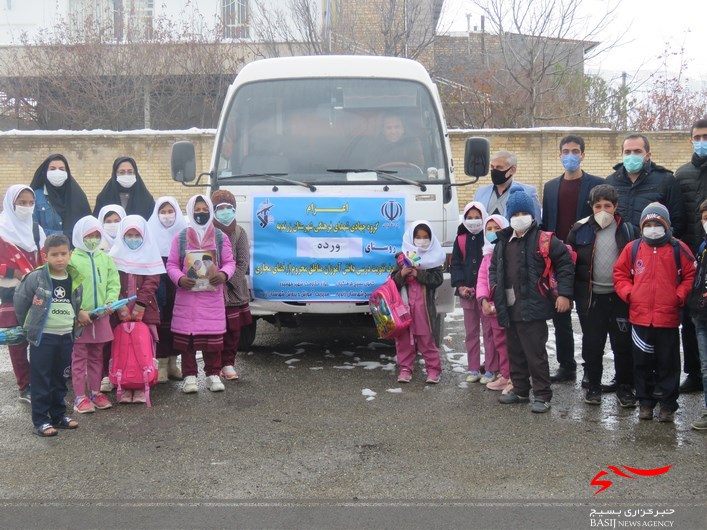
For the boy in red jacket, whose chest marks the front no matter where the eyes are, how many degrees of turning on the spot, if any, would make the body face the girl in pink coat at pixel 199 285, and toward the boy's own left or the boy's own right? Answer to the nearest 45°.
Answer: approximately 90° to the boy's own right

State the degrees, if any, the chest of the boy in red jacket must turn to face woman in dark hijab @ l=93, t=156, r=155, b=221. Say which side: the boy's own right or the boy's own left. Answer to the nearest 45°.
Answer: approximately 90° to the boy's own right

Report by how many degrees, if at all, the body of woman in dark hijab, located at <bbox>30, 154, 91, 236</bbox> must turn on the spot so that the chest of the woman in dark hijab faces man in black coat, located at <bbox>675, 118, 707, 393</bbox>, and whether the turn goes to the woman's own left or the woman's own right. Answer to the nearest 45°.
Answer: approximately 45° to the woman's own left

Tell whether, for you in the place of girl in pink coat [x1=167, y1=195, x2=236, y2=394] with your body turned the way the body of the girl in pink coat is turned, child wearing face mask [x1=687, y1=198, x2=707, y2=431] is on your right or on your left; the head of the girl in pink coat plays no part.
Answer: on your left

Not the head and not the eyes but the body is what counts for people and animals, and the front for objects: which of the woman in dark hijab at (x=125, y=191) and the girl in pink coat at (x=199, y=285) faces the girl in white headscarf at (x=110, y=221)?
the woman in dark hijab

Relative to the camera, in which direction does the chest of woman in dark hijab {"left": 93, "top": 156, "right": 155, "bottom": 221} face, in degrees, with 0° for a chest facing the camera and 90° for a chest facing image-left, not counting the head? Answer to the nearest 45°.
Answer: approximately 0°

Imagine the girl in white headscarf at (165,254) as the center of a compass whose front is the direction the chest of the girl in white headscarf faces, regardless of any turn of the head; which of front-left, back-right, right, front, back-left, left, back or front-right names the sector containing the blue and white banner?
left

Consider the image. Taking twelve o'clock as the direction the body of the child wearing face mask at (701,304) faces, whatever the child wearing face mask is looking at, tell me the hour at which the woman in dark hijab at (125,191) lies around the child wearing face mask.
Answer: The woman in dark hijab is roughly at 3 o'clock from the child wearing face mask.
